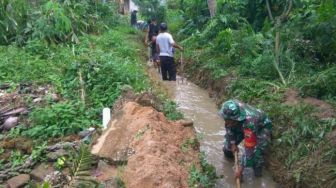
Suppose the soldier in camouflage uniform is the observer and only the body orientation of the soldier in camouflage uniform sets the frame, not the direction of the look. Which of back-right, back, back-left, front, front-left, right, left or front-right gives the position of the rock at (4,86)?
front-right

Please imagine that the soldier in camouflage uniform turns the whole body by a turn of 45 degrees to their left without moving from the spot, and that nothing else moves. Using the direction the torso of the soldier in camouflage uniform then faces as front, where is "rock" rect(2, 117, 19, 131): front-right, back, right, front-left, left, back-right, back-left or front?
right

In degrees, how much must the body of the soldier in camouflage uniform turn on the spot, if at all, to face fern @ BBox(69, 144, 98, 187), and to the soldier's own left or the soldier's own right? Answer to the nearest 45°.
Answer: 0° — they already face it

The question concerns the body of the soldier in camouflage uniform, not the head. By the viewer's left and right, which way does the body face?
facing the viewer and to the left of the viewer

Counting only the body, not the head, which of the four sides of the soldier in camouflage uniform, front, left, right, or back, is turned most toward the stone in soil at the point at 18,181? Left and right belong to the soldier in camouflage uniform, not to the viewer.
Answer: front

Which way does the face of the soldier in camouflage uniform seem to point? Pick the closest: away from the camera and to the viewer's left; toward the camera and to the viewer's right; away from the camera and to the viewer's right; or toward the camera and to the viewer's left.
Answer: toward the camera and to the viewer's left

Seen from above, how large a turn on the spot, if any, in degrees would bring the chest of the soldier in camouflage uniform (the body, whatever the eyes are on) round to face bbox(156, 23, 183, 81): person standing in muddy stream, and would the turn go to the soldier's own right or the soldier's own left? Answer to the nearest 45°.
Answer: approximately 90° to the soldier's own right
